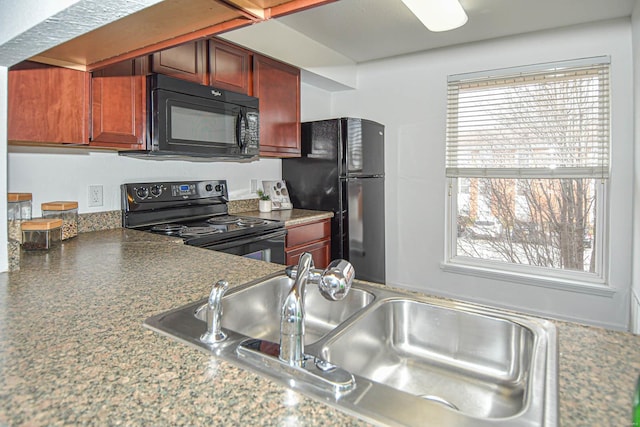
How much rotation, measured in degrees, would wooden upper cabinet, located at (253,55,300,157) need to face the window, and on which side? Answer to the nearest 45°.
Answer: approximately 45° to its left

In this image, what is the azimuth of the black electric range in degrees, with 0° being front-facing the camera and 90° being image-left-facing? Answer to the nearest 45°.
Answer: approximately 315°

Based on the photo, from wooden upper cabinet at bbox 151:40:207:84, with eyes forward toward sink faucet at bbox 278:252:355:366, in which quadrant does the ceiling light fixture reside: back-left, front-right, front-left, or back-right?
front-left

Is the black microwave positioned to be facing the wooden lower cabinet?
no

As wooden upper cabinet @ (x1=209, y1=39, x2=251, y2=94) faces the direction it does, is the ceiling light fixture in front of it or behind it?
in front

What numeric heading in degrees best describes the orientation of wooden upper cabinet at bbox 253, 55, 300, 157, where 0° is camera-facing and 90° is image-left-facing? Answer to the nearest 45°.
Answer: approximately 315°

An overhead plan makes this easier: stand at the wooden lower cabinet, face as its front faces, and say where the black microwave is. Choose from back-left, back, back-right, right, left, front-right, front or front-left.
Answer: right

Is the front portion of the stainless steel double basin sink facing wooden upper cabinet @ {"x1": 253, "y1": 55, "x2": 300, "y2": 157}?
no

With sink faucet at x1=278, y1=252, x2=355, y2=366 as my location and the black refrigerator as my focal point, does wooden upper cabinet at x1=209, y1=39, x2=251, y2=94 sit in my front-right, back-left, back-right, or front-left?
front-left

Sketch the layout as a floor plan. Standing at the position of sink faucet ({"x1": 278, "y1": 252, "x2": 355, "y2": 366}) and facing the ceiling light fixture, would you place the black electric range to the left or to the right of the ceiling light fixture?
left

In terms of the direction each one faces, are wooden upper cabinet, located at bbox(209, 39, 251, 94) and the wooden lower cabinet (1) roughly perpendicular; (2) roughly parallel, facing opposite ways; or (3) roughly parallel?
roughly parallel

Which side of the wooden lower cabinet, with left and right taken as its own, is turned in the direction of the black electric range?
right

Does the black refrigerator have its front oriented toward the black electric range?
no

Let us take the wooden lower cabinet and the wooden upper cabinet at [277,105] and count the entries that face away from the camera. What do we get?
0

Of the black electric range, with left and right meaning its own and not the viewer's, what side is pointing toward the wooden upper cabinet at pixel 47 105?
right

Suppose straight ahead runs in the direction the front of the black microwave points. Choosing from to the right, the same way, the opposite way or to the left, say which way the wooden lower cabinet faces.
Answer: the same way

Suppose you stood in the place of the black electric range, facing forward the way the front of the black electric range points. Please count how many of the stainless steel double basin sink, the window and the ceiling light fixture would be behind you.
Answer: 0

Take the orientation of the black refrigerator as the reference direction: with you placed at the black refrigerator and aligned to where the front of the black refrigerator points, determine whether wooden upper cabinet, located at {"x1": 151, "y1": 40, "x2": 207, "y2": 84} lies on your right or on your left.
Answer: on your right
